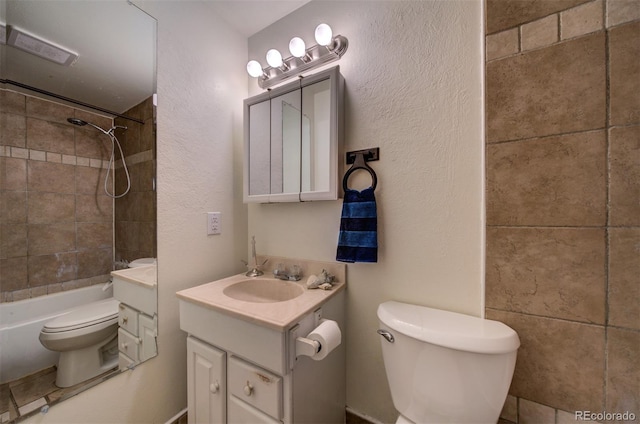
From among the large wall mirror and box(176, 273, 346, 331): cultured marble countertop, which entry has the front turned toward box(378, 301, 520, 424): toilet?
the large wall mirror

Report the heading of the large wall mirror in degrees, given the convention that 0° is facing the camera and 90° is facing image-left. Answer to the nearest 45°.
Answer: approximately 315°

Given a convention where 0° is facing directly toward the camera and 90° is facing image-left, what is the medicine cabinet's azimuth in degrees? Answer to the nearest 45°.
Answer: approximately 45°

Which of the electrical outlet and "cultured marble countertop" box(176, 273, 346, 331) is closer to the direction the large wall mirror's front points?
the cultured marble countertop

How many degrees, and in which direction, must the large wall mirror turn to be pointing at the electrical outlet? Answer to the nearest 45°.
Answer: approximately 45° to its left
